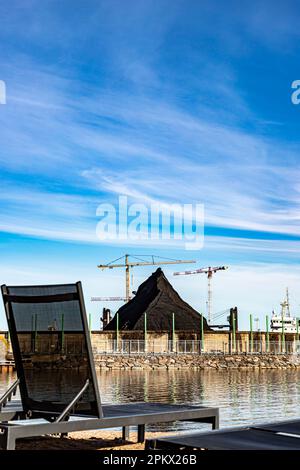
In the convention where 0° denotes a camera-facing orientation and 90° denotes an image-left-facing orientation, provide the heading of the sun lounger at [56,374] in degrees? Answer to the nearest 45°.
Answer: approximately 225°
